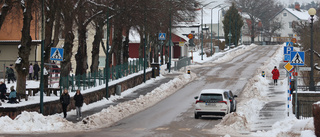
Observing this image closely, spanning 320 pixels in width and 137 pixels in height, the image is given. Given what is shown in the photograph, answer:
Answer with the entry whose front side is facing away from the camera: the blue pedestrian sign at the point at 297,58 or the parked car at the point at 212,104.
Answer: the parked car

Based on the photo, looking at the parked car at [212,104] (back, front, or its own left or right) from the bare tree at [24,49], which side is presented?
left

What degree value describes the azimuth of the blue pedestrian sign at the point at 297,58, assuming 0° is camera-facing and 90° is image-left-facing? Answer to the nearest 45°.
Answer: approximately 0°

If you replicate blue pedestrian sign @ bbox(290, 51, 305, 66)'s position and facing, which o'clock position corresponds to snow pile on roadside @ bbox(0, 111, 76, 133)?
The snow pile on roadside is roughly at 2 o'clock from the blue pedestrian sign.

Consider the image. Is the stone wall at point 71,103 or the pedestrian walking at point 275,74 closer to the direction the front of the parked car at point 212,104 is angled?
the pedestrian walking

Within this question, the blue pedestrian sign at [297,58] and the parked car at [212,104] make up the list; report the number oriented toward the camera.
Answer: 1

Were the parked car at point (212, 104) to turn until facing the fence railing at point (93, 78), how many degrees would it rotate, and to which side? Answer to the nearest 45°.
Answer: approximately 45° to its left

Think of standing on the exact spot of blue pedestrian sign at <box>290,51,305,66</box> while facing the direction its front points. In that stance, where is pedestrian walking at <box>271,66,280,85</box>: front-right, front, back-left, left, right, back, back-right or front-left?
back

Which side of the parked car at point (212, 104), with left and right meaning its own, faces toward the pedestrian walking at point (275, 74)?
front

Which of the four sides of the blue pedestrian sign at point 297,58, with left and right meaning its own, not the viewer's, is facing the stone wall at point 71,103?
right

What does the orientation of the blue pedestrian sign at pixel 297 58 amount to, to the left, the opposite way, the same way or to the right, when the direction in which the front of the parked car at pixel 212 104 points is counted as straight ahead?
the opposite way

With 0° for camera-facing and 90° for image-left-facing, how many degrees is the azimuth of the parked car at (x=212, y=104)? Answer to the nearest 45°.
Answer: approximately 180°
